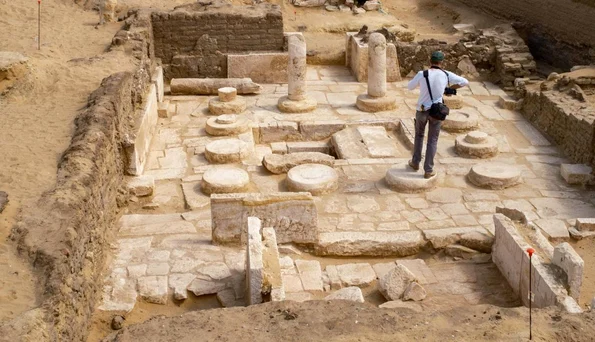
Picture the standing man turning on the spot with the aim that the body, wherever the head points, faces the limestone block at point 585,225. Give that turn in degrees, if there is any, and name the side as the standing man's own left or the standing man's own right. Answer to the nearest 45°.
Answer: approximately 135° to the standing man's own right

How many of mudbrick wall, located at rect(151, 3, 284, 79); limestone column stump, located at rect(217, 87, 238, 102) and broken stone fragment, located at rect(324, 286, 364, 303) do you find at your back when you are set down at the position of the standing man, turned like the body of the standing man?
1

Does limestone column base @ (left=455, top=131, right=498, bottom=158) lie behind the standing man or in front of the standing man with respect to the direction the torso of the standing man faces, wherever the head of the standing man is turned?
in front

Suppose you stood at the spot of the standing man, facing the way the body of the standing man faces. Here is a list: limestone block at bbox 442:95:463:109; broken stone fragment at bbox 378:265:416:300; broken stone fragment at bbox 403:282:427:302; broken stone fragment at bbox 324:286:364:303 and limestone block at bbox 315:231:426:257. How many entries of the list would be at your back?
4

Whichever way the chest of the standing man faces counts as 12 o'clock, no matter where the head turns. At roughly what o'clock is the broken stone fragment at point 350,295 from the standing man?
The broken stone fragment is roughly at 6 o'clock from the standing man.

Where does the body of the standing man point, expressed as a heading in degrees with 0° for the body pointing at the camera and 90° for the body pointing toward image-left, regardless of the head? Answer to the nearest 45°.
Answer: approximately 180°

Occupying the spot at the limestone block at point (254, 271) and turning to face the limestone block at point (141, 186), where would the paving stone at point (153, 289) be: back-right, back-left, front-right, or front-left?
front-left

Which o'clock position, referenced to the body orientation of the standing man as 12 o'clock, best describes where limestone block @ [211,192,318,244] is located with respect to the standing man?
The limestone block is roughly at 7 o'clock from the standing man.

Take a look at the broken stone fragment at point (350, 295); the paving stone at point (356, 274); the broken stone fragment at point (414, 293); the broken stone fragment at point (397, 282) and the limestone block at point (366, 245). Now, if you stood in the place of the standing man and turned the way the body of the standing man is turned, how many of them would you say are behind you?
5

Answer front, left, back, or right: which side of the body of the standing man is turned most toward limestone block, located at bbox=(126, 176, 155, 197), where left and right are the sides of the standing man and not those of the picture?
left

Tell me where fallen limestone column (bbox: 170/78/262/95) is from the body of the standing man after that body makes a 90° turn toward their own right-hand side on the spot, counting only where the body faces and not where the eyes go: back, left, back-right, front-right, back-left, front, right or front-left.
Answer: back-left

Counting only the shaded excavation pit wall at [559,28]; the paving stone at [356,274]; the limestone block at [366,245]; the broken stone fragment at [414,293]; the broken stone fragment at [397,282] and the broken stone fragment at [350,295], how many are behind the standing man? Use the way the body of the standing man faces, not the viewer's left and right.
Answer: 5

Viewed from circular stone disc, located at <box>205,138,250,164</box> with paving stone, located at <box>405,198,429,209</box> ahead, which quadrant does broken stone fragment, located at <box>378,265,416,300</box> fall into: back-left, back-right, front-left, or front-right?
front-right

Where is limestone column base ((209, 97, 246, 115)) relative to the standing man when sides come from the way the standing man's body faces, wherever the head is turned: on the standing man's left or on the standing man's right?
on the standing man's left
